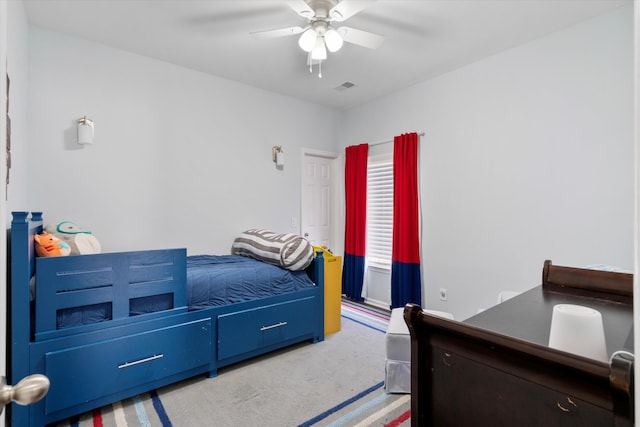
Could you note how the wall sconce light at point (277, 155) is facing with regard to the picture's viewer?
facing the viewer and to the right of the viewer

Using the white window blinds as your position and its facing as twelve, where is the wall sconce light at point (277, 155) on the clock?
The wall sconce light is roughly at 1 o'clock from the white window blinds.

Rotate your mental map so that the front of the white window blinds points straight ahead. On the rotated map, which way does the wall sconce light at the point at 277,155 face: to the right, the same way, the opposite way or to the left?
to the left

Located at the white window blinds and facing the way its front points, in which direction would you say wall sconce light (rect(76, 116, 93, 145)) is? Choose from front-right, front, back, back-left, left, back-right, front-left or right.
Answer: front

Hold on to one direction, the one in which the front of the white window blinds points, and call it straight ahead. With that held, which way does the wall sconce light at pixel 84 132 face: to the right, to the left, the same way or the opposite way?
to the left

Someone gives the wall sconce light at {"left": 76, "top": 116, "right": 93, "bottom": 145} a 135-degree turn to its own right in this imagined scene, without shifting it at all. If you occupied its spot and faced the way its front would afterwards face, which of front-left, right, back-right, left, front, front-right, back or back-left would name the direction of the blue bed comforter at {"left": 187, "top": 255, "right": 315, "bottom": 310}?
back

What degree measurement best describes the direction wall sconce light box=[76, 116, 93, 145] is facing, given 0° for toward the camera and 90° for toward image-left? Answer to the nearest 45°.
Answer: approximately 0°

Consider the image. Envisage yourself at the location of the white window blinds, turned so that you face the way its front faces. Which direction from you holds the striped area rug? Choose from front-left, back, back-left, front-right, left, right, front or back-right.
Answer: front-left

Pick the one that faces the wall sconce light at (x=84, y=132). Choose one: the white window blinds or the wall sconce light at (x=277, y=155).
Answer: the white window blinds

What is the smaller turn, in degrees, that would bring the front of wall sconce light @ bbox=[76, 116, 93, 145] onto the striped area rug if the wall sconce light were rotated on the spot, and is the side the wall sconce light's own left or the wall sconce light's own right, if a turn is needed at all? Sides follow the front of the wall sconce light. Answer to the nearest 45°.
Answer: approximately 45° to the wall sconce light's own left

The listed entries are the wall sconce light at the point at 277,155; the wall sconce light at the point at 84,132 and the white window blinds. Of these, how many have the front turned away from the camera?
0

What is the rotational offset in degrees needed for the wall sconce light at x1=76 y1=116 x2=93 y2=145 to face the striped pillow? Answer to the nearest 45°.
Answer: approximately 45° to its left

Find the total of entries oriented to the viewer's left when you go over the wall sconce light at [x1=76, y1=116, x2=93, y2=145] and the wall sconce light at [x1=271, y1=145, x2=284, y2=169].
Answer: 0

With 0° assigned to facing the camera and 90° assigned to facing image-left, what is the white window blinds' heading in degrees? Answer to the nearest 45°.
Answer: approximately 45°

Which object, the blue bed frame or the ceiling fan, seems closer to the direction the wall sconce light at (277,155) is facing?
the ceiling fan

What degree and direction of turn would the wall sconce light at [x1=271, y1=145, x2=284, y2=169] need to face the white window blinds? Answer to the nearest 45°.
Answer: approximately 45° to its left
